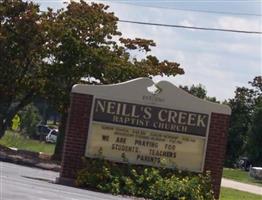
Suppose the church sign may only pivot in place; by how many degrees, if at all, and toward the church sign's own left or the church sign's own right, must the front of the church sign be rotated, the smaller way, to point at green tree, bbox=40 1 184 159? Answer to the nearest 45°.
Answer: approximately 180°

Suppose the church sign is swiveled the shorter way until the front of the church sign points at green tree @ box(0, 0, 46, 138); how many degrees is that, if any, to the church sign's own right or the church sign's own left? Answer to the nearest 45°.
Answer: approximately 135° to the church sign's own right

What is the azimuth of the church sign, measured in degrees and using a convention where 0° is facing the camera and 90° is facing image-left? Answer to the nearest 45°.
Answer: approximately 0°
